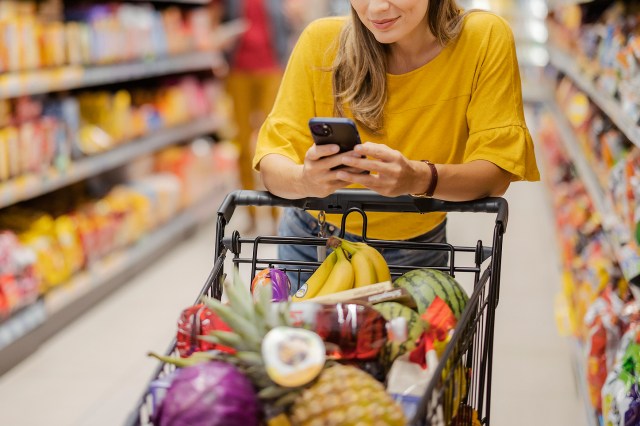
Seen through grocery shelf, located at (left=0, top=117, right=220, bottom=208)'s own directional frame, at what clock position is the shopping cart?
The shopping cart is roughly at 1 o'clock from the grocery shelf.

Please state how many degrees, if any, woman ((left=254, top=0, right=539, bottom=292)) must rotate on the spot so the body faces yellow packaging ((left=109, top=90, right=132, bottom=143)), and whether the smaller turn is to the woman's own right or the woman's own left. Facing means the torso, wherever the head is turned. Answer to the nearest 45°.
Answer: approximately 135° to the woman's own right

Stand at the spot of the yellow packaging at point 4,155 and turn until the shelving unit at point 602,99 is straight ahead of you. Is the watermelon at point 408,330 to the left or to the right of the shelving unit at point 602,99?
right

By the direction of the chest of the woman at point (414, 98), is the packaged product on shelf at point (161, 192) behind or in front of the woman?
behind

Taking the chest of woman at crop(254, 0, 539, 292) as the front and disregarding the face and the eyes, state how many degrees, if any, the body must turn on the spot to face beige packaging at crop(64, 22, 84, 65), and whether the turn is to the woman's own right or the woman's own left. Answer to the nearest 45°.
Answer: approximately 135° to the woman's own right

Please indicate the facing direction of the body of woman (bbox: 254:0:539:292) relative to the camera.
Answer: toward the camera

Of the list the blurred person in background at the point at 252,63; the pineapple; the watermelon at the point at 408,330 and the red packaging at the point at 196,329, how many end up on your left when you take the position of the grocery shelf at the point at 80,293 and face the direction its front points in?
1

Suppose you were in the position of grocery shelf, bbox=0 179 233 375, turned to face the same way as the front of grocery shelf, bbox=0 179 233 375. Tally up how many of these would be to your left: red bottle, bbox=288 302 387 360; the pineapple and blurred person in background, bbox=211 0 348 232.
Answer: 1

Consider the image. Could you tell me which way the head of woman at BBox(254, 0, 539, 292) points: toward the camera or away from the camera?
toward the camera

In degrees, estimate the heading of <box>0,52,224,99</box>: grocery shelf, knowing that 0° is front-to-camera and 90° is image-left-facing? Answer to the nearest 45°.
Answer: approximately 315°

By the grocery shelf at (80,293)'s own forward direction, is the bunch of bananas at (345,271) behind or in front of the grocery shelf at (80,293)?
in front

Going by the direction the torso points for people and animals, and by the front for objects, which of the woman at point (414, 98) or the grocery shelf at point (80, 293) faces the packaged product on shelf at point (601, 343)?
the grocery shelf

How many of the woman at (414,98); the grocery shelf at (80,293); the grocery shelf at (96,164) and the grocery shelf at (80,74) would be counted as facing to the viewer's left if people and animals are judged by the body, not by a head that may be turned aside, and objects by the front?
0

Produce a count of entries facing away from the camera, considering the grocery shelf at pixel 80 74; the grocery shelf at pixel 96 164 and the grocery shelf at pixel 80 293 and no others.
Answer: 0

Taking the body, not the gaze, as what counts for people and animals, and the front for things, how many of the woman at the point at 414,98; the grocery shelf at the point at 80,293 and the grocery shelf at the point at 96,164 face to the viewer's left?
0
